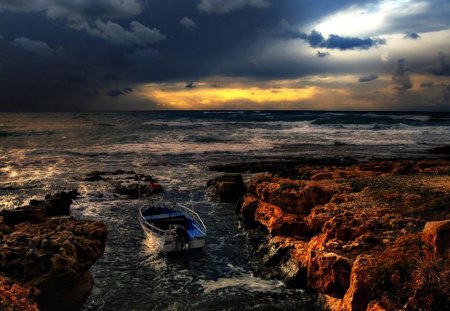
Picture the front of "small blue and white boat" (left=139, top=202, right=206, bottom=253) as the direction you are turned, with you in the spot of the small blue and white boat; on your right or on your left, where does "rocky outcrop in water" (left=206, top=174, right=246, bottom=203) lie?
on your right

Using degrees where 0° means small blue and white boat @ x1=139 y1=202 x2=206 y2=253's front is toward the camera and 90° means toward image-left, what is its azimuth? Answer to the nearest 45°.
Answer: approximately 135°

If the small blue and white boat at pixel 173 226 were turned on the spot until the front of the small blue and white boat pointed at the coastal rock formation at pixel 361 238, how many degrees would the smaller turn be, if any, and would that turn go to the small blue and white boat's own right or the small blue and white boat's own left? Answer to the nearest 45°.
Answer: approximately 90° to the small dark boat's own right

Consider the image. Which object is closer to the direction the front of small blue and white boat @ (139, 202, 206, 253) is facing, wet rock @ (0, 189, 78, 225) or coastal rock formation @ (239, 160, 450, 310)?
the wet rock

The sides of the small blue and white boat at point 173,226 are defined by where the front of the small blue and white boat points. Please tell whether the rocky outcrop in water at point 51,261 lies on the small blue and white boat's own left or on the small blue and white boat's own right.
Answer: on the small blue and white boat's own left

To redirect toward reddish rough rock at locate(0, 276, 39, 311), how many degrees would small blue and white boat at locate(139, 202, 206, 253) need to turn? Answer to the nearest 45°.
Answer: approximately 135° to its left

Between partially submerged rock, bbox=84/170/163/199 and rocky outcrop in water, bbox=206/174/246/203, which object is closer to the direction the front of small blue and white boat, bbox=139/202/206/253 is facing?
the partially submerged rock

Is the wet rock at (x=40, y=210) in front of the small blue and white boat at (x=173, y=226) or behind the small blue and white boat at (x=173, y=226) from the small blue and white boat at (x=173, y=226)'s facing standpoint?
in front

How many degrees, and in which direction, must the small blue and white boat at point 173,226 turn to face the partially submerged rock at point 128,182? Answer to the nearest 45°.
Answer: approximately 45° to its right

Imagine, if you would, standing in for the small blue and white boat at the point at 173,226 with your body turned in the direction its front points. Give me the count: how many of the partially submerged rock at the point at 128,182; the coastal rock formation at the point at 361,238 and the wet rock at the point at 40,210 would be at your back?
1
